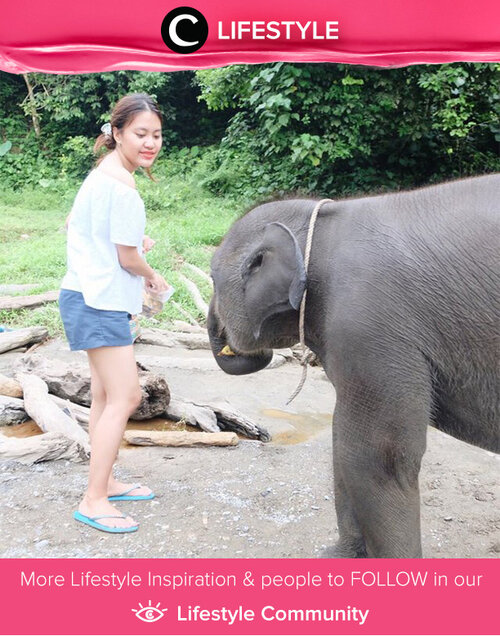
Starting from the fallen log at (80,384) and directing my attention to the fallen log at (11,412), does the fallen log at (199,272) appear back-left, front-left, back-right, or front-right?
back-right

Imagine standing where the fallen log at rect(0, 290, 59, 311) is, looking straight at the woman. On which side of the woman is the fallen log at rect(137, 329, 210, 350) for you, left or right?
left

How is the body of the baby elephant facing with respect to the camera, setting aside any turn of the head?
to the viewer's left

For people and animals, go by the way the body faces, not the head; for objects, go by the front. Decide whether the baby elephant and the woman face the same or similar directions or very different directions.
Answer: very different directions

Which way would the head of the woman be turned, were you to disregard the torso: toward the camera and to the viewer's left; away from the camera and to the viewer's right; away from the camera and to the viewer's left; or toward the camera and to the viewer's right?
toward the camera and to the viewer's right

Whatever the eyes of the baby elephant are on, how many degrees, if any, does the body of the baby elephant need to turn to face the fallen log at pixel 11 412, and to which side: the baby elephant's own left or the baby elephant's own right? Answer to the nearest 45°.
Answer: approximately 45° to the baby elephant's own right

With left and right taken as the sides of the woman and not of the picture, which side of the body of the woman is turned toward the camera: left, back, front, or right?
right

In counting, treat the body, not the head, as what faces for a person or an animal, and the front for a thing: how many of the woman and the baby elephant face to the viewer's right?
1

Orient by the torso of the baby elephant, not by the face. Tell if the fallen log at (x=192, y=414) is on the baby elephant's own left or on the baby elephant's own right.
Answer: on the baby elephant's own right
